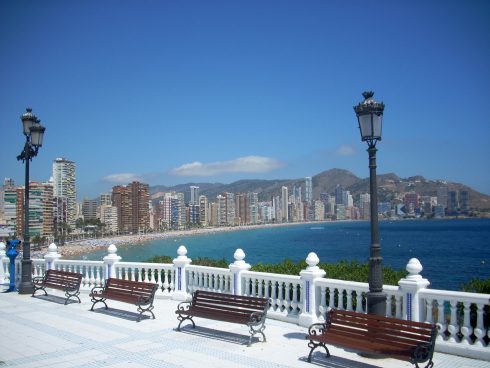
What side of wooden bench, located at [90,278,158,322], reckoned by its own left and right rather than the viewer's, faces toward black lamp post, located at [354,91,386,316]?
left

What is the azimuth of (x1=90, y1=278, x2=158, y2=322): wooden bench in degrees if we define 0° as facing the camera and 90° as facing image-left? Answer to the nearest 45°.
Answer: approximately 45°

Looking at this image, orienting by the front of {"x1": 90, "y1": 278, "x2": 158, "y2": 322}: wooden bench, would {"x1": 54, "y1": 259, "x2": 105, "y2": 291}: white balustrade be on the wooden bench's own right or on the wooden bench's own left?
on the wooden bench's own right

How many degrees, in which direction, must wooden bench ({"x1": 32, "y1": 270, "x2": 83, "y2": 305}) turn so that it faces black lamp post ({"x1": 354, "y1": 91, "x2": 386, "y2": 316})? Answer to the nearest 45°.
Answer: approximately 90° to its left

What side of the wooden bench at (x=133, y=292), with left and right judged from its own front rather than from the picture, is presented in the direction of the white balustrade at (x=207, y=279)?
back

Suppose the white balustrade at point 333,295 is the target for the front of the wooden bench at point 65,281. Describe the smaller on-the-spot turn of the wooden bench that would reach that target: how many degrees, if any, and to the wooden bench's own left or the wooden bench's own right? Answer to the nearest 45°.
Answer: approximately 90° to the wooden bench's own left

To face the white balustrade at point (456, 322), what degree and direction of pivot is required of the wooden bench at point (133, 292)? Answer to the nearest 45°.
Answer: approximately 90° to its left

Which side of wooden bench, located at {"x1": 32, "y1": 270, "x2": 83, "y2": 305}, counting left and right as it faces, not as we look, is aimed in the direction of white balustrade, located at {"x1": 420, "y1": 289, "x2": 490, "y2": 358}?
left
